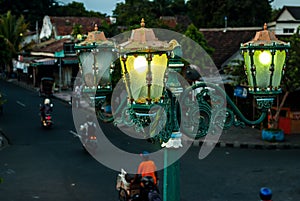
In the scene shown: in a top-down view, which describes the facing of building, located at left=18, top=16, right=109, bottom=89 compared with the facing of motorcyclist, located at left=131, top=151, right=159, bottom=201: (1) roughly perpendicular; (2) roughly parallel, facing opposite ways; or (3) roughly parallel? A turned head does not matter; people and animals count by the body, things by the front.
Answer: roughly perpendicular

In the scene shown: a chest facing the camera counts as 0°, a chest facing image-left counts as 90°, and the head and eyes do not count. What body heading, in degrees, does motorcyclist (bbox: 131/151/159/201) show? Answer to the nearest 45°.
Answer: approximately 135°

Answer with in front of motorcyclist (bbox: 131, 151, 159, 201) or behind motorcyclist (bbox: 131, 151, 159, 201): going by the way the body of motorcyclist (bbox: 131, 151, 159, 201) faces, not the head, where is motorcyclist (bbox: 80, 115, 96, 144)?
in front
